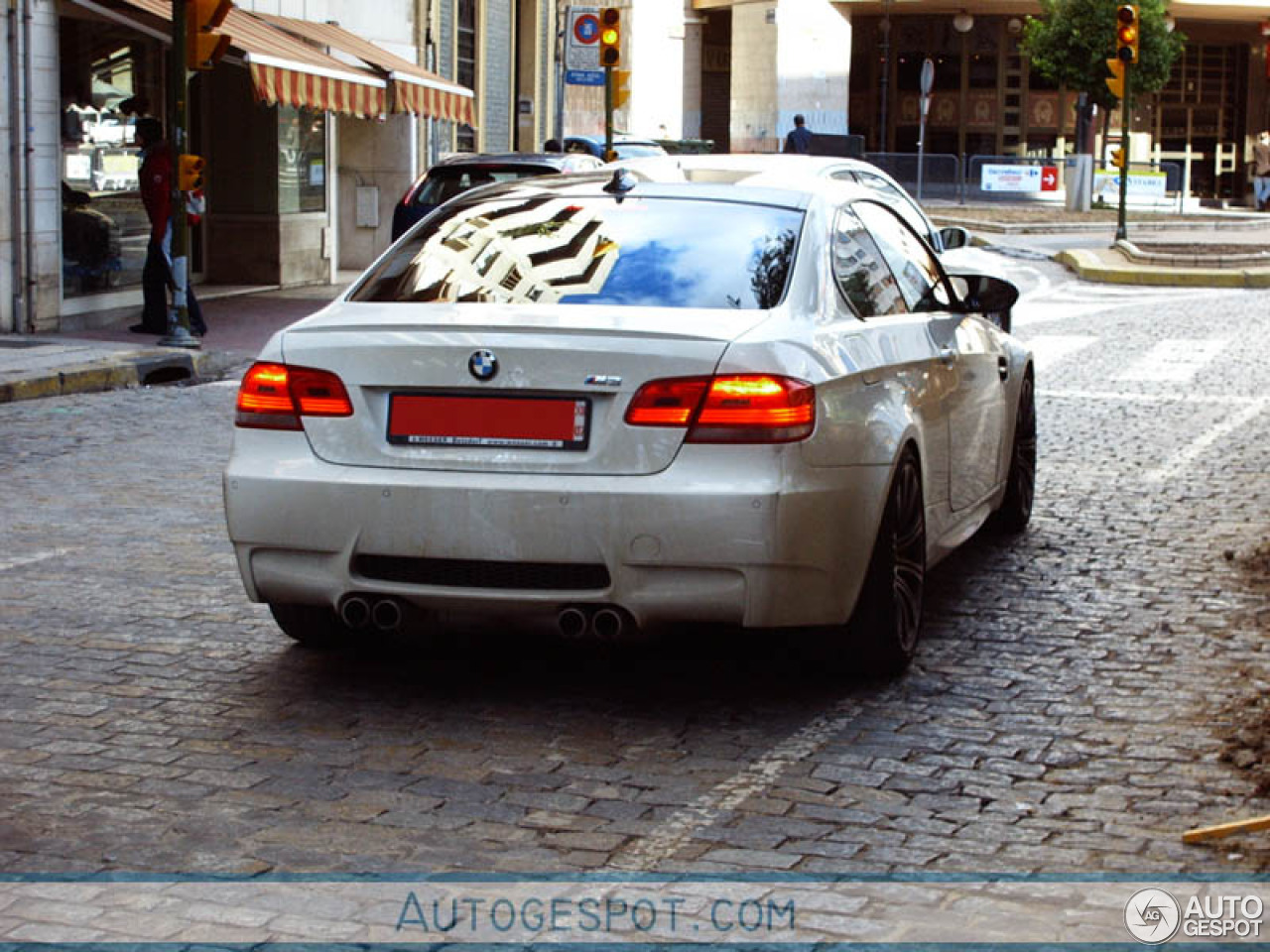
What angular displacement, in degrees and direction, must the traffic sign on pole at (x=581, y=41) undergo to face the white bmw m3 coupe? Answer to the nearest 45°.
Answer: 0° — it already faces it

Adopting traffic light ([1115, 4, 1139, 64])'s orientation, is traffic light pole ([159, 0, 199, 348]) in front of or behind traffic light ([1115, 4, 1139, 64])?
in front

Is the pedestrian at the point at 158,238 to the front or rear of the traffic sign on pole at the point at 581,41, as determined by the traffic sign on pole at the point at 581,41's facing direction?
to the front

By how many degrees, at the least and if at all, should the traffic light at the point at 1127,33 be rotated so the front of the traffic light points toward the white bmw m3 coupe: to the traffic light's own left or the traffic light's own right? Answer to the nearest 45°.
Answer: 0° — it already faces it

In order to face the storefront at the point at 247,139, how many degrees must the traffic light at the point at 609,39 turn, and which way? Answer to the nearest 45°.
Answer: approximately 45° to its right

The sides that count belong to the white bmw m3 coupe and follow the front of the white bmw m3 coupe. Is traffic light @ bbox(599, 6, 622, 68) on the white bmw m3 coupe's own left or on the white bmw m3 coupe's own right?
on the white bmw m3 coupe's own left

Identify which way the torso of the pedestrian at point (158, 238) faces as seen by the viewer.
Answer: to the viewer's left

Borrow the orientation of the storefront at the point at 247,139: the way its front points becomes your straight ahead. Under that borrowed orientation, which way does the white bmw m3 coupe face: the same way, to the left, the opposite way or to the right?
to the left

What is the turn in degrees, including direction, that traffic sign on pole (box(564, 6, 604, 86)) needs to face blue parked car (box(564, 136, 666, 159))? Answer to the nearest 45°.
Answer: approximately 180°
